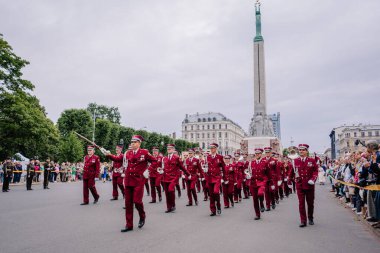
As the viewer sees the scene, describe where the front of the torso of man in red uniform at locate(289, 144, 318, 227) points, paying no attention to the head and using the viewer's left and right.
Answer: facing the viewer

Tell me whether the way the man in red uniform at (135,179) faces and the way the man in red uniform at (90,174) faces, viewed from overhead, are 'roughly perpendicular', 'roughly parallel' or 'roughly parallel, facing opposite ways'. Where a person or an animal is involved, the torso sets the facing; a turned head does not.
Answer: roughly parallel

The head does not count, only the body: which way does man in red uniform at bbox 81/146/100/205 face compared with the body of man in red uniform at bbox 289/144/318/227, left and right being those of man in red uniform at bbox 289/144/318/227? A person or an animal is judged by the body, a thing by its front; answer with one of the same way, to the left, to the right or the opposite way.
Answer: the same way

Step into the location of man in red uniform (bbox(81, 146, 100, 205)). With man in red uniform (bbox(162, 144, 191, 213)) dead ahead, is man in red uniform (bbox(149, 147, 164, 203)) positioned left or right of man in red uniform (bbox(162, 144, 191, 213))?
left

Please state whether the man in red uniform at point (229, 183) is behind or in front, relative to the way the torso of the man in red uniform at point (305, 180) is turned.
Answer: behind

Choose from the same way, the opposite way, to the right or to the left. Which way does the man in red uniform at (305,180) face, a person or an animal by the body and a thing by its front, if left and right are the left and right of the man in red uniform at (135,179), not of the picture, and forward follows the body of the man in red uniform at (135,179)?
the same way

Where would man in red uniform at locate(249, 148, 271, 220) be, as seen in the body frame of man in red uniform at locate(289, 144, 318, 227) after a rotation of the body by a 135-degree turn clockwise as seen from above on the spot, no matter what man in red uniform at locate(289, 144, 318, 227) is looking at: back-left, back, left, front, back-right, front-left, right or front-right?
front

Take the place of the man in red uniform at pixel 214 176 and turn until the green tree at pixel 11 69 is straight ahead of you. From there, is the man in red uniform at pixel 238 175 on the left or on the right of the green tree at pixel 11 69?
right

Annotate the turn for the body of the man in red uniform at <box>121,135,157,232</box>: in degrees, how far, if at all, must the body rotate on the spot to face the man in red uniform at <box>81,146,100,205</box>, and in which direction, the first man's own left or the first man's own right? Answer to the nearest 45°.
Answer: approximately 135° to the first man's own right

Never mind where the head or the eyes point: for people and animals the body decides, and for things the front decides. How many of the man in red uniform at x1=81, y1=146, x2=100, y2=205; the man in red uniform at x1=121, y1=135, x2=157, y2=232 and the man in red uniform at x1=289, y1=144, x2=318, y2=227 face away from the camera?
0

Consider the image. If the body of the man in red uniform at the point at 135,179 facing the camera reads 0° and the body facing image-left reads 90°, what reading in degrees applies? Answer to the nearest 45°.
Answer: approximately 45°

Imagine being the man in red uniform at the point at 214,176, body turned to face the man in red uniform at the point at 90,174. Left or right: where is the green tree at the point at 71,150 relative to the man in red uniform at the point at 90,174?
right

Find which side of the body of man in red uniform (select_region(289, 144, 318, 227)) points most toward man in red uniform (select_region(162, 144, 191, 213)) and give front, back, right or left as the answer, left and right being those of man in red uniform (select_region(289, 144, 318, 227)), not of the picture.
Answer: right

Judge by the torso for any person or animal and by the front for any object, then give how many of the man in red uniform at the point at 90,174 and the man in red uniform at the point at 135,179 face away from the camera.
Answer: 0
